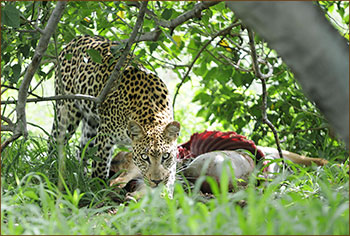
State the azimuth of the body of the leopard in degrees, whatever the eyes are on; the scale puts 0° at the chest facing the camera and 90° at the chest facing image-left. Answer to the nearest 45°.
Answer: approximately 315°
